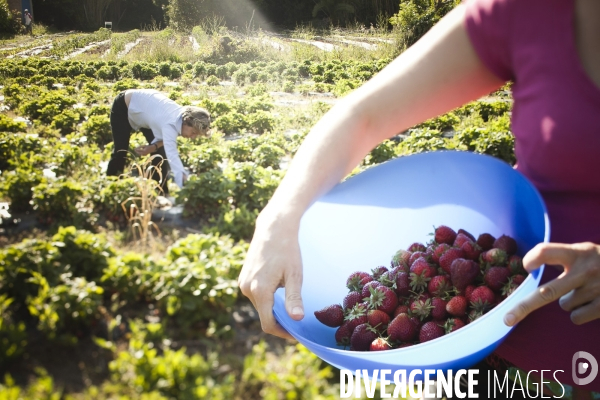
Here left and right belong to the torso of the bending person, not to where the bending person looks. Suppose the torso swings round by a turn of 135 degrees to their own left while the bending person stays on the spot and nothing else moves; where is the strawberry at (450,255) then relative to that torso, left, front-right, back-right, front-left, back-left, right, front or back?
back-left

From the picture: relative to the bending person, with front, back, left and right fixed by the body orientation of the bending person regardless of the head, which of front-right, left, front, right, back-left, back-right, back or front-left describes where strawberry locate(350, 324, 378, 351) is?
right

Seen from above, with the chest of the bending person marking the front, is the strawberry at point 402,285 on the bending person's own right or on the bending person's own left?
on the bending person's own right

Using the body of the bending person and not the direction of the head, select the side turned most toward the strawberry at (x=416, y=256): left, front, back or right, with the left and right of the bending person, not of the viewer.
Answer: right

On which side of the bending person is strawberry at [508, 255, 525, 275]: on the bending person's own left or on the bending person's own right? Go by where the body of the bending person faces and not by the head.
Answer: on the bending person's own right

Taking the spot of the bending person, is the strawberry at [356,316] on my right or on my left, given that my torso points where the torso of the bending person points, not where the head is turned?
on my right

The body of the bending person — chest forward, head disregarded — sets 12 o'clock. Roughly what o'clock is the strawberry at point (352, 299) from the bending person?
The strawberry is roughly at 3 o'clock from the bending person.

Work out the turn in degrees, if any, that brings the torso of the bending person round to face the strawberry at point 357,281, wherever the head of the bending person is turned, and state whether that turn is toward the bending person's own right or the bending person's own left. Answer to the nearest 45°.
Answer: approximately 90° to the bending person's own right

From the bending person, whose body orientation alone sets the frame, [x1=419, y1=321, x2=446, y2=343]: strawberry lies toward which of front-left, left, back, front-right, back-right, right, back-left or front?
right

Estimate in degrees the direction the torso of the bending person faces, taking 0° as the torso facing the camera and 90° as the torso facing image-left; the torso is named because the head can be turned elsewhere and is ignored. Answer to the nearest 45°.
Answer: approximately 270°

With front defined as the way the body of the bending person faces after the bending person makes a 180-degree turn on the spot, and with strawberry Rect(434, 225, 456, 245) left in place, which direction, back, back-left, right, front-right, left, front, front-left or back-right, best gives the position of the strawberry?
left

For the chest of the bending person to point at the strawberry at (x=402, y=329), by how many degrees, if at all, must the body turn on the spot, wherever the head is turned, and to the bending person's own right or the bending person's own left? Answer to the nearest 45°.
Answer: approximately 90° to the bending person's own right

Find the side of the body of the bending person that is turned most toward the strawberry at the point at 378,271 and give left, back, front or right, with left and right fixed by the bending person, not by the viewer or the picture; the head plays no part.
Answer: right

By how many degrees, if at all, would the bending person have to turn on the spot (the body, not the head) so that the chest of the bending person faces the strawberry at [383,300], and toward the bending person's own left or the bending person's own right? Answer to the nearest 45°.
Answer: approximately 90° to the bending person's own right

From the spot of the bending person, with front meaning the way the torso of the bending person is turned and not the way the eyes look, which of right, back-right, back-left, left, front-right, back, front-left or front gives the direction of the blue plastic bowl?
right

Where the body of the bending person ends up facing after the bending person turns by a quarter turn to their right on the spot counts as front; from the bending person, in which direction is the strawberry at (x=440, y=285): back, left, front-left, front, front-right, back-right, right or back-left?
front
